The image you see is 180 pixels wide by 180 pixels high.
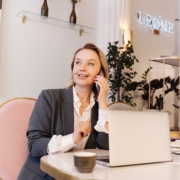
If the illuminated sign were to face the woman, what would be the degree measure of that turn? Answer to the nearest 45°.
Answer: approximately 45° to its right

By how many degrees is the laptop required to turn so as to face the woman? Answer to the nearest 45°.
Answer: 0° — it already faces them

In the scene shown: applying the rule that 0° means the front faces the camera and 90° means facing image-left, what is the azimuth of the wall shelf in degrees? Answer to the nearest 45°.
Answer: approximately 315°

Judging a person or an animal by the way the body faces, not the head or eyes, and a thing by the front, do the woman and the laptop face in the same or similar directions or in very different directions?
very different directions

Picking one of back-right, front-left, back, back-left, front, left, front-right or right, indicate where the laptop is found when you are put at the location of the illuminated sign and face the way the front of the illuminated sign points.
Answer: front-right

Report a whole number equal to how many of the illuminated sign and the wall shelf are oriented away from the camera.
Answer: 0

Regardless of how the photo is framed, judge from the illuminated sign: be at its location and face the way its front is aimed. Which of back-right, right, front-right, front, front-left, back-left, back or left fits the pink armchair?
front-right

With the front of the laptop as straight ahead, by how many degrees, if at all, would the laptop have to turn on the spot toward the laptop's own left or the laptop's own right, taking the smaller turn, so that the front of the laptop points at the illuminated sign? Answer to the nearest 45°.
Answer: approximately 45° to the laptop's own right

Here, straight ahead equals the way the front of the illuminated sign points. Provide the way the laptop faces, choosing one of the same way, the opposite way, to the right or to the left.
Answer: the opposite way

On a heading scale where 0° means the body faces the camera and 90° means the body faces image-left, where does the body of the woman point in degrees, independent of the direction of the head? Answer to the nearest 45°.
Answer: approximately 315°

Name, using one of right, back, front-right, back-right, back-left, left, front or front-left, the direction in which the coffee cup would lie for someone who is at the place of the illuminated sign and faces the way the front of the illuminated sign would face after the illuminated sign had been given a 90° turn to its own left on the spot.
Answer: back-right
